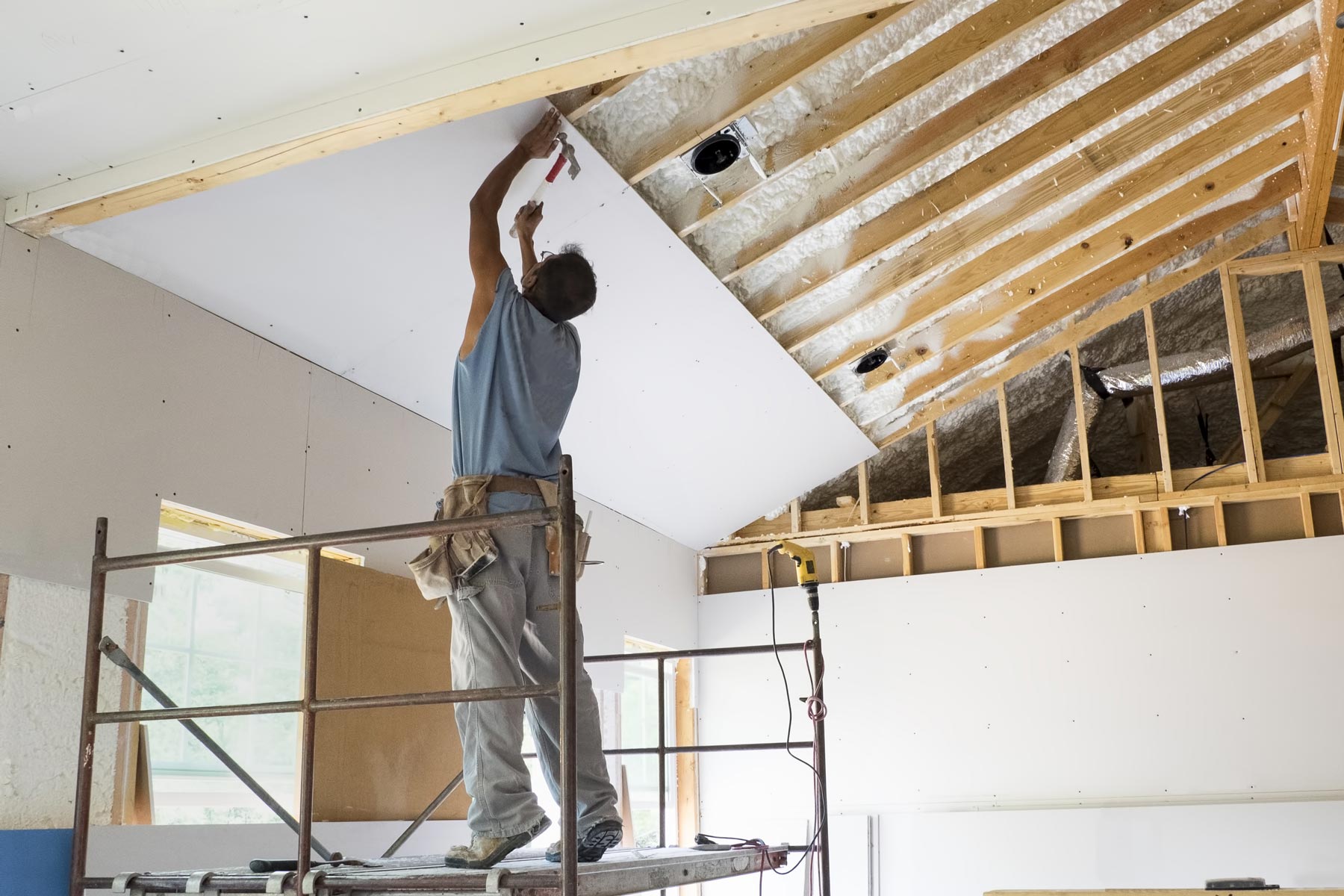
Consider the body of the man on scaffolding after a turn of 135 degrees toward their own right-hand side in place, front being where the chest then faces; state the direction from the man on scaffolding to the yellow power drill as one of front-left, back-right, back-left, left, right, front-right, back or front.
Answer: front-left

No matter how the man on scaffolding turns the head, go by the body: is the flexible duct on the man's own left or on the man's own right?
on the man's own right

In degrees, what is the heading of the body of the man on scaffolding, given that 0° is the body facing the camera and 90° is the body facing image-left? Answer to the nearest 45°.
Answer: approximately 135°

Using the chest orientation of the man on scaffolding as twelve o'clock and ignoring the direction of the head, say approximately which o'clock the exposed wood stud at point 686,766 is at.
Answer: The exposed wood stud is roughly at 2 o'clock from the man on scaffolding.

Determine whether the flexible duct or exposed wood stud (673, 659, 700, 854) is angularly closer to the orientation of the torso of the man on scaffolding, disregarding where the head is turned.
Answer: the exposed wood stud

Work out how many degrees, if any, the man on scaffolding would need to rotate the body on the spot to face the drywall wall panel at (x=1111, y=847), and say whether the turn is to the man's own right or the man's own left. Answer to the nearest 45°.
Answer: approximately 90° to the man's own right
